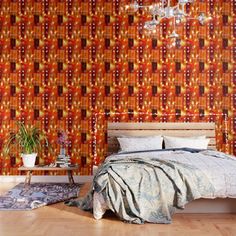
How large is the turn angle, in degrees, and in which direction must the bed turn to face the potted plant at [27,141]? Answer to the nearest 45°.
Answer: approximately 135° to its right

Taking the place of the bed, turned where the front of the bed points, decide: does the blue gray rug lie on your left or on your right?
on your right

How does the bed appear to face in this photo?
toward the camera

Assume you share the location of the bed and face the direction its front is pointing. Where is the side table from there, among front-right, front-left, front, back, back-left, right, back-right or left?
back-right
